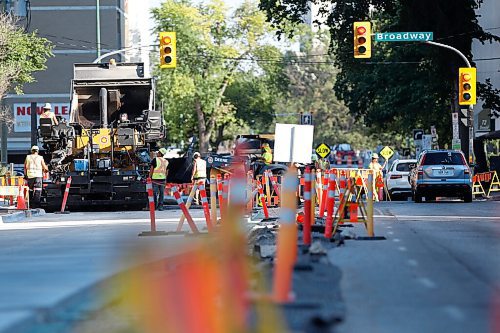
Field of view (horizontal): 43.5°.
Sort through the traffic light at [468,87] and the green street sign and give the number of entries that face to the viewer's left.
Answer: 0

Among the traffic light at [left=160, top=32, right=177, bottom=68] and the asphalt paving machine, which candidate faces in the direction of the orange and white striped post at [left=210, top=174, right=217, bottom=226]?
the traffic light

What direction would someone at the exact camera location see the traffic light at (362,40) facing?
facing the viewer

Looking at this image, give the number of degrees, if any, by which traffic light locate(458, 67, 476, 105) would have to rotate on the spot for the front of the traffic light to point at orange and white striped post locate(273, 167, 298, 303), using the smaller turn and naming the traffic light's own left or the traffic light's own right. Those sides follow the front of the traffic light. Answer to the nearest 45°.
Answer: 0° — it already faces it

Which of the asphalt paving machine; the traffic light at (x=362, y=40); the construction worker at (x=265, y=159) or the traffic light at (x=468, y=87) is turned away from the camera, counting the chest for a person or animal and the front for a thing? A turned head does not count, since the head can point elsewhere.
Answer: the asphalt paving machine

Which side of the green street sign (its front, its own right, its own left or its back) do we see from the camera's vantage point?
front

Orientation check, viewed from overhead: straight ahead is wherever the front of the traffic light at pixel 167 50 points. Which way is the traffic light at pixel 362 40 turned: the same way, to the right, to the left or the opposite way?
the same way

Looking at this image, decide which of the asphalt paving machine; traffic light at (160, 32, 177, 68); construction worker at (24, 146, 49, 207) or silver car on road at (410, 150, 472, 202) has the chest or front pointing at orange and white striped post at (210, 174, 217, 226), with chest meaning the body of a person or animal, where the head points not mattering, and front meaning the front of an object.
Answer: the traffic light

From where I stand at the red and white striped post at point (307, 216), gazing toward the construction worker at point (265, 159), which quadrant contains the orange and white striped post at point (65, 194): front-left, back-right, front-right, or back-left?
front-left

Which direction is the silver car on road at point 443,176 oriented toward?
away from the camera

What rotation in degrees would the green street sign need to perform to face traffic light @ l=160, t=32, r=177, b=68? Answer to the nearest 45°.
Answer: approximately 90° to its right

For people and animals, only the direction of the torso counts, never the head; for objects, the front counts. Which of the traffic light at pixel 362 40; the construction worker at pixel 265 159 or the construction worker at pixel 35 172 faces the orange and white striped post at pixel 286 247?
the traffic light

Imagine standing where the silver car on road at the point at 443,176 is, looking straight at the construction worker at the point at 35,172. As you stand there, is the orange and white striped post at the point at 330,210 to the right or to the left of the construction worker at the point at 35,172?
left

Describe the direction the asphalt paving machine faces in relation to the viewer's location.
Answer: facing away from the viewer

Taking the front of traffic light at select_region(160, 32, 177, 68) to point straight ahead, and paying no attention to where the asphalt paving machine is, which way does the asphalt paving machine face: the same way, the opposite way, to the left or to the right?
the opposite way
